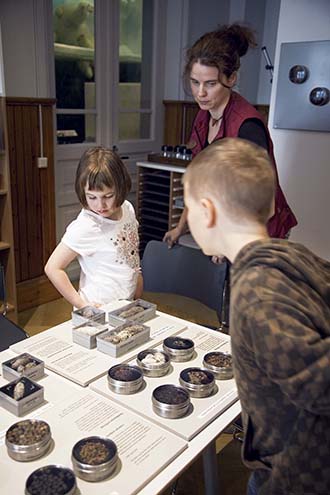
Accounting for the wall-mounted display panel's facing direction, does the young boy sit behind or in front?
in front

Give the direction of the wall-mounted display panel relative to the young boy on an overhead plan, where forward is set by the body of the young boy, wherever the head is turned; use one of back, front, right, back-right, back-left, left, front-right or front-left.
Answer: front-right

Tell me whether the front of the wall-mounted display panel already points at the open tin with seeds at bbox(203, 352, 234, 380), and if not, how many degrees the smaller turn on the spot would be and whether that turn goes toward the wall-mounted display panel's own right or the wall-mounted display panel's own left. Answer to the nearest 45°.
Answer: approximately 45° to the wall-mounted display panel's own left

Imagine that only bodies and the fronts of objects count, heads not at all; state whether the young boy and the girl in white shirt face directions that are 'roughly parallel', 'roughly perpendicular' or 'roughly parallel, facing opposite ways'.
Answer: roughly parallel, facing opposite ways

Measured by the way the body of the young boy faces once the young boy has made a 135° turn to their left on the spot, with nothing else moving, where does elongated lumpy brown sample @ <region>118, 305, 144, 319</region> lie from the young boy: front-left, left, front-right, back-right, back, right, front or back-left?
back-right

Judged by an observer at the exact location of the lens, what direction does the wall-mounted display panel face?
facing the viewer and to the left of the viewer

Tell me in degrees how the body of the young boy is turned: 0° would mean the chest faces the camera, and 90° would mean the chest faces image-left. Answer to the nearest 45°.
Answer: approximately 135°

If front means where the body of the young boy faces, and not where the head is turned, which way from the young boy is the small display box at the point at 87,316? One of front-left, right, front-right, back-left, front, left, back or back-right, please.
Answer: front

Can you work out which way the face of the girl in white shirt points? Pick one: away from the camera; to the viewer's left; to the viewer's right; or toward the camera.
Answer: toward the camera

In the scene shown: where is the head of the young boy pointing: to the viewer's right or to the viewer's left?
to the viewer's left

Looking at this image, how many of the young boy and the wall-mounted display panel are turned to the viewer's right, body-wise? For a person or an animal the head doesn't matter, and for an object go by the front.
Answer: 0

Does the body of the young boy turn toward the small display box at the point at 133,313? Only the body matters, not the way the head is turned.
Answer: yes

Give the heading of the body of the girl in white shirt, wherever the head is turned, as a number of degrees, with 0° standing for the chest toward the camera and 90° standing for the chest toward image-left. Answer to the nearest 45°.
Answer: approximately 315°

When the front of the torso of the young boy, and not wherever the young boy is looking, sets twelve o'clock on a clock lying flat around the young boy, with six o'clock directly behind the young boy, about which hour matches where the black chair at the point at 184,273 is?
The black chair is roughly at 1 o'clock from the young boy.

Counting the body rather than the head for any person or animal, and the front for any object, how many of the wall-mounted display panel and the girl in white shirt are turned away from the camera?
0

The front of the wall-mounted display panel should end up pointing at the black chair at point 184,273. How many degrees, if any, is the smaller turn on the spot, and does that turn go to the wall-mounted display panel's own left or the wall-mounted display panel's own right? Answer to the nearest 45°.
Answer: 0° — it already faces it
